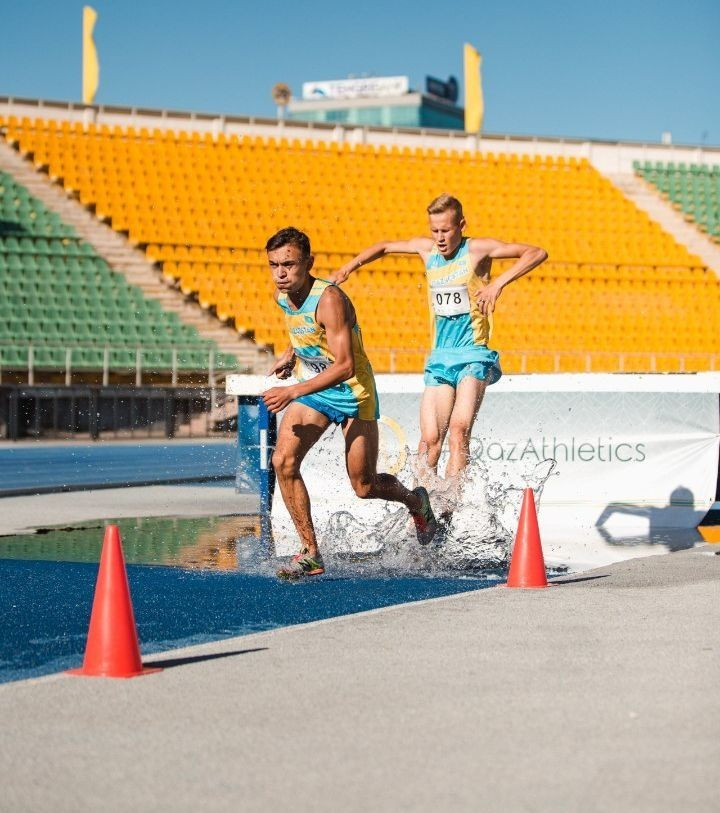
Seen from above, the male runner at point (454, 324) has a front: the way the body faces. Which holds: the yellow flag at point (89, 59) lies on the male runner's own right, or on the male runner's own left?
on the male runner's own right

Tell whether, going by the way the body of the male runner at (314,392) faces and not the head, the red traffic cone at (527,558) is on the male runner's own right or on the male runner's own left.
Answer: on the male runner's own left

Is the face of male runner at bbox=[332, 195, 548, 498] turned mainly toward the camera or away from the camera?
toward the camera

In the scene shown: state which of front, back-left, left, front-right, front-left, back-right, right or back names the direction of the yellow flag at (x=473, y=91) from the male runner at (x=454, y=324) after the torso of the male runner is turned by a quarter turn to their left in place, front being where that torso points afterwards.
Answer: back-left

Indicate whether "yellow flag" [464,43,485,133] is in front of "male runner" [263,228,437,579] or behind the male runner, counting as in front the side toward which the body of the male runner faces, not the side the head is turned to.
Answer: behind

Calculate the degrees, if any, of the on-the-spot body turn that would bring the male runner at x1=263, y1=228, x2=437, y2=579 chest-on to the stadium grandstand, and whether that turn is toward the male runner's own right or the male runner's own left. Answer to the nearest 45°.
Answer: approximately 135° to the male runner's own right

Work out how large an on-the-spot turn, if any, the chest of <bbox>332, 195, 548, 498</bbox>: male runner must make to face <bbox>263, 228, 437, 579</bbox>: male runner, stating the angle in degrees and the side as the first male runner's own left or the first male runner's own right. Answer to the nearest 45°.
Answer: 0° — they already face them

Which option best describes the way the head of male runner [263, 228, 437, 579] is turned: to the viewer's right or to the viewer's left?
to the viewer's left

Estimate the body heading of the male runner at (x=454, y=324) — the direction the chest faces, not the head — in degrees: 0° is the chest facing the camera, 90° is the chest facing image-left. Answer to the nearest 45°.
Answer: approximately 45°

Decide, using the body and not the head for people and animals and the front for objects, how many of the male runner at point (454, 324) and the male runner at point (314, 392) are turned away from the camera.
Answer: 0
